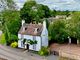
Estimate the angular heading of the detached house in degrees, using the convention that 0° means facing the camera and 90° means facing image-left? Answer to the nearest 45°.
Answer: approximately 45°

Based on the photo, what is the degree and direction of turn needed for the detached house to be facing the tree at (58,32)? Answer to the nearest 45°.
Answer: approximately 135° to its left

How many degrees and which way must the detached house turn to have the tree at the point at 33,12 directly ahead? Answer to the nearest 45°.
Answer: approximately 135° to its right
